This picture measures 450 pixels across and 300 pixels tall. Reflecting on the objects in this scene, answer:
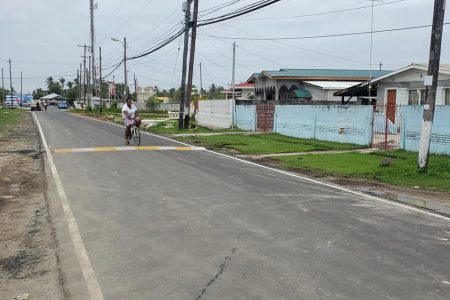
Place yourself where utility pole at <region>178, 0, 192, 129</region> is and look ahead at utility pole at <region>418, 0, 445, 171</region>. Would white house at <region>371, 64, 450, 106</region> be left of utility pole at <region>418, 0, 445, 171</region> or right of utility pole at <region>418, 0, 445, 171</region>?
left

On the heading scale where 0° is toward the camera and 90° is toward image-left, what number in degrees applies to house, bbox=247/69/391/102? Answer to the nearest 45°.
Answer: approximately 45°

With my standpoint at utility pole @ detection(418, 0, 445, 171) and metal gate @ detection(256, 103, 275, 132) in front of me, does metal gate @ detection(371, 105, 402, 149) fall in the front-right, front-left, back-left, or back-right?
front-right

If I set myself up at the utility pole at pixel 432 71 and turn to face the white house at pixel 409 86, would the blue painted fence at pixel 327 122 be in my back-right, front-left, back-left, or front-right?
front-left

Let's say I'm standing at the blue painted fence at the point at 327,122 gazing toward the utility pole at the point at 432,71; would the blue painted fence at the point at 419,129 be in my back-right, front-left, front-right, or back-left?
front-left

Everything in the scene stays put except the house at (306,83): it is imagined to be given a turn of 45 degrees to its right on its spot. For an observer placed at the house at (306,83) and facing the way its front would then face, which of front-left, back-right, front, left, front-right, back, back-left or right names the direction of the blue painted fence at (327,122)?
left

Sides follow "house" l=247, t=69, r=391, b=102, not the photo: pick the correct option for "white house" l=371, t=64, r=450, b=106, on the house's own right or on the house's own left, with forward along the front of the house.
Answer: on the house's own left

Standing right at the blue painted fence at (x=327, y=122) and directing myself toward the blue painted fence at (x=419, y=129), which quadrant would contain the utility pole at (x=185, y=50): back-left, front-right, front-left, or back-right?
back-right

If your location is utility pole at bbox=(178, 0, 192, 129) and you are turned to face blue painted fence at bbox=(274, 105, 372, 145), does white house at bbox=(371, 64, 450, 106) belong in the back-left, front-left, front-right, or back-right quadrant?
front-left

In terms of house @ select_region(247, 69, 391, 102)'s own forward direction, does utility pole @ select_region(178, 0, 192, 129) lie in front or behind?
in front

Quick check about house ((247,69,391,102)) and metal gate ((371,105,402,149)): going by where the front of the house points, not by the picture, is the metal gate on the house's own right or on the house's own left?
on the house's own left

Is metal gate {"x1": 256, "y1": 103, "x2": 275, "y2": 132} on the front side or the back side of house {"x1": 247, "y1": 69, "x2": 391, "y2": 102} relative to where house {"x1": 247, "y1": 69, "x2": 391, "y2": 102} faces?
on the front side
